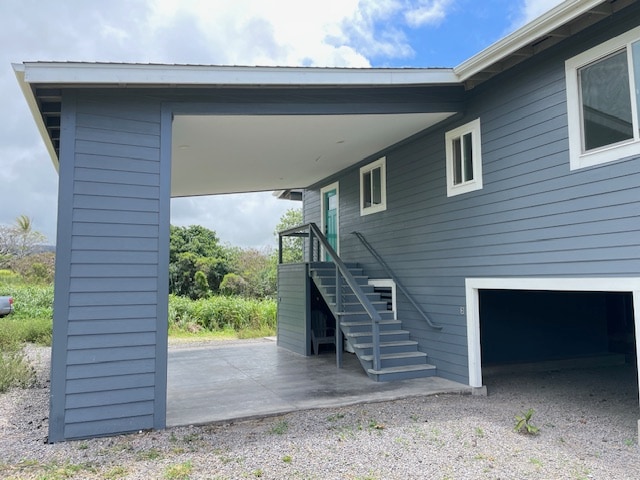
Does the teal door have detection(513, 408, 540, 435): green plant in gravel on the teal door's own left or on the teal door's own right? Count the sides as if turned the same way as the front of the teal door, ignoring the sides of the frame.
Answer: on the teal door's own left

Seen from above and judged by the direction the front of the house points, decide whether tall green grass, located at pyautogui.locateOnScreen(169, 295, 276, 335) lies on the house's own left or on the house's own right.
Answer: on the house's own right

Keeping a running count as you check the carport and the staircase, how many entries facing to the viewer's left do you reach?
0

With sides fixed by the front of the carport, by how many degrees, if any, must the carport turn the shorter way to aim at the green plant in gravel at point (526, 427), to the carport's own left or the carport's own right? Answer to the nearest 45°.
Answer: approximately 90° to the carport's own left

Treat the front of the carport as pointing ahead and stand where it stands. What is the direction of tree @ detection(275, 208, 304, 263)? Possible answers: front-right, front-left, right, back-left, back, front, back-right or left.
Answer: back

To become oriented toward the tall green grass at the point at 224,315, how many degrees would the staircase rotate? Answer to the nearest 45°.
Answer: approximately 180°

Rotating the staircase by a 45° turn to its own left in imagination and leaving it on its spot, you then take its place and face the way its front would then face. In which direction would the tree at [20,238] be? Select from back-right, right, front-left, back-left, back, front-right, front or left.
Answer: back-left

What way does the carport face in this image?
toward the camera

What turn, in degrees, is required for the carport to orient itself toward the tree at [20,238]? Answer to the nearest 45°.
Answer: approximately 135° to its right

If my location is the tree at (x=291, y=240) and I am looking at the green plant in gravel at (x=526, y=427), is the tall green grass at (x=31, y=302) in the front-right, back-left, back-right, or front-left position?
front-right

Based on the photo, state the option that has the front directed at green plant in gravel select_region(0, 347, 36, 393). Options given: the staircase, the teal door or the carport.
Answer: the teal door

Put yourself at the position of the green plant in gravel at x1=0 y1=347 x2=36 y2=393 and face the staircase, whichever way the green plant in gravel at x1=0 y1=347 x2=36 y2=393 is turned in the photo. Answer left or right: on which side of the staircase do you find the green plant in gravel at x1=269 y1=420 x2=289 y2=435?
right

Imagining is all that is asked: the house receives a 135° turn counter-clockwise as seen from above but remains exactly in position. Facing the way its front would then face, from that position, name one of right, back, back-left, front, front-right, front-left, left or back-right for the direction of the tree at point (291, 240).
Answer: left

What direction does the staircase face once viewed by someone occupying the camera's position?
facing the viewer and to the right of the viewer

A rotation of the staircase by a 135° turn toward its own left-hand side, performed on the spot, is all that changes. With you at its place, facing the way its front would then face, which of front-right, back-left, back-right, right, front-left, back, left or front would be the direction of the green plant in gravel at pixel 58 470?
back-left

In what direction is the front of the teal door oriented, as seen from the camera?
facing the viewer and to the left of the viewer
